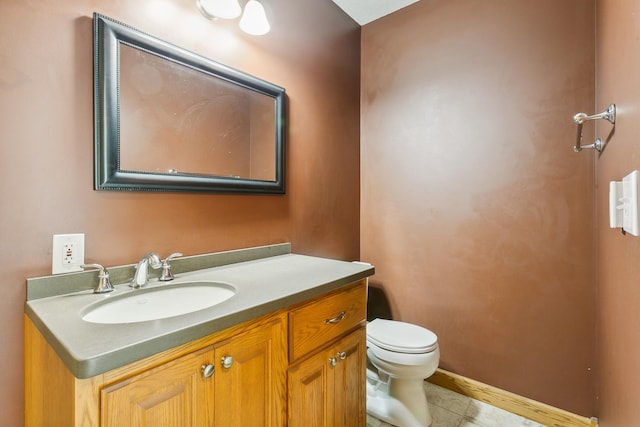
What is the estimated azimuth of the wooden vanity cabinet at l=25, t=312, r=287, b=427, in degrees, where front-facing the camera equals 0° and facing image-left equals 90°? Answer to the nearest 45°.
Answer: approximately 315°

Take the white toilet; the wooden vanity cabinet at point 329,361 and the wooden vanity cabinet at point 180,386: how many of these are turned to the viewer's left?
0

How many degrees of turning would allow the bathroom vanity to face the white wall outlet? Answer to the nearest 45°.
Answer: approximately 180°

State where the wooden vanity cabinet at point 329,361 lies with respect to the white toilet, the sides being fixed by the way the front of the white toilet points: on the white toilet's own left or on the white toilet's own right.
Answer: on the white toilet's own right

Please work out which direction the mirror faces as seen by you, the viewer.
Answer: facing the viewer and to the right of the viewer

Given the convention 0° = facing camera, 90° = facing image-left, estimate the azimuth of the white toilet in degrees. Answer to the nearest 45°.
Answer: approximately 315°

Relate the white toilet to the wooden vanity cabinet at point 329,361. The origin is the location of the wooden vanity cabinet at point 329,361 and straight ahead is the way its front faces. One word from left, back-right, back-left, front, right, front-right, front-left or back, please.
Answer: left

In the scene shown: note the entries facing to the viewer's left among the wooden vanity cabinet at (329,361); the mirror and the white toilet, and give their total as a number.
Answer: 0

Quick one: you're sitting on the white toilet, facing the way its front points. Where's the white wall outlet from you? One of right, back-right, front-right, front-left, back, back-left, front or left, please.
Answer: right

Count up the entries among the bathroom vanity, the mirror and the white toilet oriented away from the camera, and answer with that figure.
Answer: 0
